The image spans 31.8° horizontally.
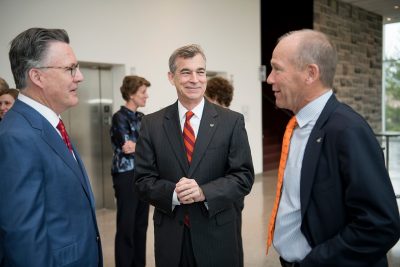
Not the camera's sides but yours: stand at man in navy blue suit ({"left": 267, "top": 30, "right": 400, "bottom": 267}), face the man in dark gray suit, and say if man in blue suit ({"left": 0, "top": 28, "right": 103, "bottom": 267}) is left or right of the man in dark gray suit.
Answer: left

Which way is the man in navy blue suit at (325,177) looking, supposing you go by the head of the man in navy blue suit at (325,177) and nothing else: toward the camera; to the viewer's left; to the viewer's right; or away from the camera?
to the viewer's left

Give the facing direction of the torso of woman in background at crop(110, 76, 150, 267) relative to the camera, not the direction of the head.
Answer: to the viewer's right

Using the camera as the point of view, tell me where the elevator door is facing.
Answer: facing the viewer

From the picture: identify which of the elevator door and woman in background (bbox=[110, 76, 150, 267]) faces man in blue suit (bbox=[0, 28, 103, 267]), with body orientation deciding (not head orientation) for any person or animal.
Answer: the elevator door

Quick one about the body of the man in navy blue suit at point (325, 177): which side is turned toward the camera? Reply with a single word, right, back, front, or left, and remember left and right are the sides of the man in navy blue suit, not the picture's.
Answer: left

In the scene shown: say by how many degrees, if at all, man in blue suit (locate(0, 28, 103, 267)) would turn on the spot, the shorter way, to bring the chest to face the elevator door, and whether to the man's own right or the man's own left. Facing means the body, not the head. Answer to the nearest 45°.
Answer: approximately 90° to the man's own left

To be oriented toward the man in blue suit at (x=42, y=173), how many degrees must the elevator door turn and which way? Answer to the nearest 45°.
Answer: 0° — it already faces them

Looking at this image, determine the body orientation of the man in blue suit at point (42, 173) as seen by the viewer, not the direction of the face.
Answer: to the viewer's right
